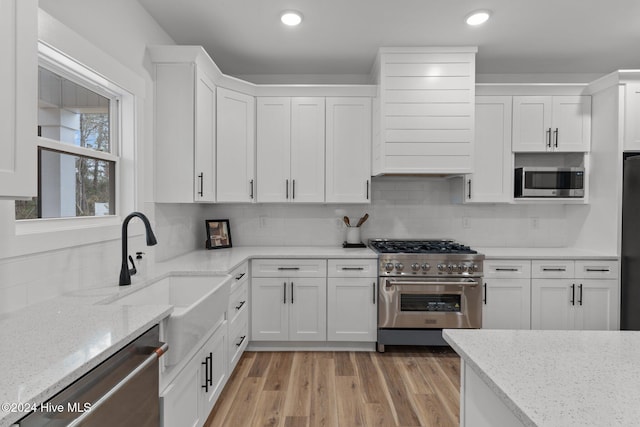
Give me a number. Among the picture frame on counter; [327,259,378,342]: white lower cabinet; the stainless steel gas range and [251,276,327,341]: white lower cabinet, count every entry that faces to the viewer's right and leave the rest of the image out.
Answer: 0

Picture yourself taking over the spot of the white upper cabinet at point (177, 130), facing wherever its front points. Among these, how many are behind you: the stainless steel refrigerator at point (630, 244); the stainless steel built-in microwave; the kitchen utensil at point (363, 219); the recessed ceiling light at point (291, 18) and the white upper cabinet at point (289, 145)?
0

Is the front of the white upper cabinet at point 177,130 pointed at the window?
no

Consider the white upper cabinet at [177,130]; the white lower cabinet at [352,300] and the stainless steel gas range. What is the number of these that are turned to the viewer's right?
1

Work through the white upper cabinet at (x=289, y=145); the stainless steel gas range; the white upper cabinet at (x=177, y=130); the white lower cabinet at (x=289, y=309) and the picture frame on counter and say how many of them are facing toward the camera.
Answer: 4

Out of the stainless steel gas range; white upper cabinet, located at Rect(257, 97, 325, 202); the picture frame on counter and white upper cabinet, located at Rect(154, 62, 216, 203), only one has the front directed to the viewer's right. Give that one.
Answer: white upper cabinet, located at Rect(154, 62, 216, 203)

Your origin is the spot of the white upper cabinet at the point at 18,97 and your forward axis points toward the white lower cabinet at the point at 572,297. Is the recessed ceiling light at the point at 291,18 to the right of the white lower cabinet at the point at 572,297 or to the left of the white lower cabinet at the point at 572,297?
left

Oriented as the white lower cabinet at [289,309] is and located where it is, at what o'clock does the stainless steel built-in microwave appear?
The stainless steel built-in microwave is roughly at 9 o'clock from the white lower cabinet.

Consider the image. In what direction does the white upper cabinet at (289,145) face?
toward the camera

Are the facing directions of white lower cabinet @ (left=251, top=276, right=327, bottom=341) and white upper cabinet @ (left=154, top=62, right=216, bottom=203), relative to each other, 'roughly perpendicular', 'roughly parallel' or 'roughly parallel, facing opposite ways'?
roughly perpendicular

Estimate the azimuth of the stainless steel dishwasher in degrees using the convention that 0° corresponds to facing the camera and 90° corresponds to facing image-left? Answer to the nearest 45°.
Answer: approximately 315°

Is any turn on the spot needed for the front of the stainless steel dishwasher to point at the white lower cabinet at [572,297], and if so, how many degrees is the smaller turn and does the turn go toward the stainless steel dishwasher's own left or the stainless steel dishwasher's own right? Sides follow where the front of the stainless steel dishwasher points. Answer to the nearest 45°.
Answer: approximately 45° to the stainless steel dishwasher's own left

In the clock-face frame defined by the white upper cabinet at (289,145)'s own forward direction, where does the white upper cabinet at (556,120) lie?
the white upper cabinet at (556,120) is roughly at 9 o'clock from the white upper cabinet at (289,145).

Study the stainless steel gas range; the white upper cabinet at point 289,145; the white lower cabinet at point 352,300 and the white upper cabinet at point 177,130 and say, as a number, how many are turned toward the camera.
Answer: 3

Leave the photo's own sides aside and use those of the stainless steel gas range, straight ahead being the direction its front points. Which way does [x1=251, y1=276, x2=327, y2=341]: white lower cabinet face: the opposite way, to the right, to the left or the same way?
the same way

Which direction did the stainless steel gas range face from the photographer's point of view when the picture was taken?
facing the viewer

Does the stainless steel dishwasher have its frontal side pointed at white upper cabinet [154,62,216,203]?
no

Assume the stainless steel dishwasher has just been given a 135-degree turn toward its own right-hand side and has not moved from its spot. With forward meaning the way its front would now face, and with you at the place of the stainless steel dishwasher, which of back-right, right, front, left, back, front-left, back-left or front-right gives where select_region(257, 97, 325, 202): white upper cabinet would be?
back-right

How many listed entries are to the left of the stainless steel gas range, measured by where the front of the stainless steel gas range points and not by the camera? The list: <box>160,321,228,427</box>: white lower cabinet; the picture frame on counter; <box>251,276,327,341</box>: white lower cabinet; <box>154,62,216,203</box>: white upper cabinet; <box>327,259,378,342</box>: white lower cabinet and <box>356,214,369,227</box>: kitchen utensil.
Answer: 0

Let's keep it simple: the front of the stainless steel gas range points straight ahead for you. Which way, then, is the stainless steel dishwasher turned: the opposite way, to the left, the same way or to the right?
to the left

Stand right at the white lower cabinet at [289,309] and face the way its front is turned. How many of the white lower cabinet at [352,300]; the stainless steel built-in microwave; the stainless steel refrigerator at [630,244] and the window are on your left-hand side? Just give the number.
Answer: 3

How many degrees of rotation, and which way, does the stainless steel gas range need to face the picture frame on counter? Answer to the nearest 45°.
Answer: approximately 90° to its right
